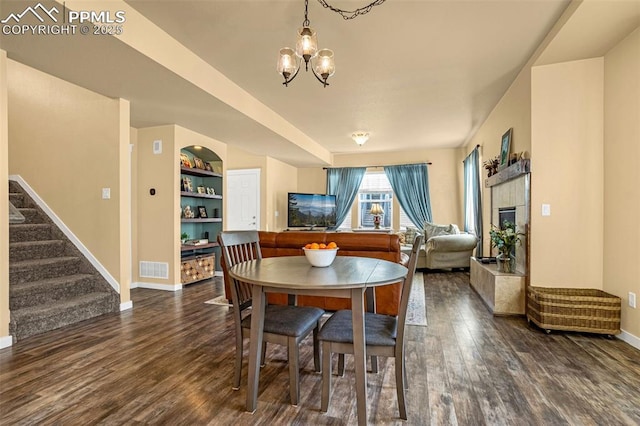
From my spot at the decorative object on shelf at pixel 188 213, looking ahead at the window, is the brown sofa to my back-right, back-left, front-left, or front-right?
front-right

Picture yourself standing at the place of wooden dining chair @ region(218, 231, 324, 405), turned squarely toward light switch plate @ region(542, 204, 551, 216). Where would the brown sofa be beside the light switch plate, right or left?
left

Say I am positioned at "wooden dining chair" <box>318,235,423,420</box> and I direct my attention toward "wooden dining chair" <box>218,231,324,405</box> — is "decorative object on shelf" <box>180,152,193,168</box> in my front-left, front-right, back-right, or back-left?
front-right

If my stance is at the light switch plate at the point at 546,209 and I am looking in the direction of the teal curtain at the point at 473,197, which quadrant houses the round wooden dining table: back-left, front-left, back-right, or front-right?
back-left

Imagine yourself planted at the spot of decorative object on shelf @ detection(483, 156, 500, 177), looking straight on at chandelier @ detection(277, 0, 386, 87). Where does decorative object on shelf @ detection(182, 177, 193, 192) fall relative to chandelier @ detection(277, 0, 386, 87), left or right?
right

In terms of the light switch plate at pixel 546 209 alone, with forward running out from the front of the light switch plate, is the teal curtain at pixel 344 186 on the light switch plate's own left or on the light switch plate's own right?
on the light switch plate's own right

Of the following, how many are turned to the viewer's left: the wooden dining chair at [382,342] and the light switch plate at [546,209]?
1
